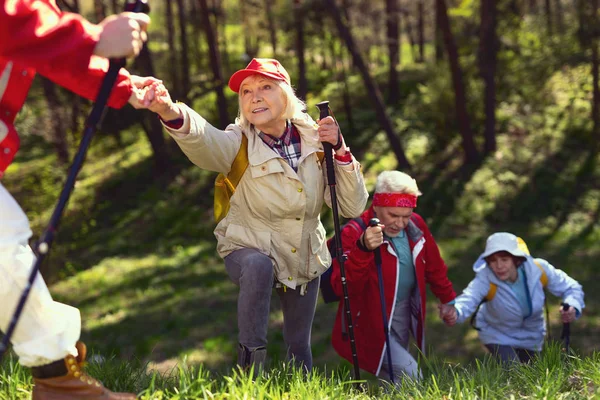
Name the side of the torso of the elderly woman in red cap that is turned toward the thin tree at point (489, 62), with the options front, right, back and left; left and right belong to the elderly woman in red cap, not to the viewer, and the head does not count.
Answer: back

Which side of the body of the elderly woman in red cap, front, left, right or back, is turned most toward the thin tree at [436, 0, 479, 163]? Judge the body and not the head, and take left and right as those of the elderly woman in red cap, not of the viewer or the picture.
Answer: back

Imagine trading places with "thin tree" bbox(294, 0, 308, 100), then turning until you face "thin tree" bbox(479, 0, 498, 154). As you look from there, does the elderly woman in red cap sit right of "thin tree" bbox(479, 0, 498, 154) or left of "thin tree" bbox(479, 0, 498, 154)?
right

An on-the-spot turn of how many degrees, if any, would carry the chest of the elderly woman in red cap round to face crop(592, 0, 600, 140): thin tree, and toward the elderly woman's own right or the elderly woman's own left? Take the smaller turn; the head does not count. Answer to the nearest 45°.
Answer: approximately 135° to the elderly woman's own left

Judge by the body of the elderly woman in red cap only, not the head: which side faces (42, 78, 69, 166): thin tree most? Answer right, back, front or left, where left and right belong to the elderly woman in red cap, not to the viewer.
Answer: back

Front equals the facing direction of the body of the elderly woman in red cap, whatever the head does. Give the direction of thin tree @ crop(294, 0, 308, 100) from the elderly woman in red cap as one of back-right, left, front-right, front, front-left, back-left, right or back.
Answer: back

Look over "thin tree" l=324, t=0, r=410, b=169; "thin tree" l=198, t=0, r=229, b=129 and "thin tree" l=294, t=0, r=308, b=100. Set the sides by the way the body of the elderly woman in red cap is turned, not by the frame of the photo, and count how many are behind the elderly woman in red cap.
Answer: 3

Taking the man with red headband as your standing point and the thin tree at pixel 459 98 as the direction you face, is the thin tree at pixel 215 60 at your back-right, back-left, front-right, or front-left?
front-left

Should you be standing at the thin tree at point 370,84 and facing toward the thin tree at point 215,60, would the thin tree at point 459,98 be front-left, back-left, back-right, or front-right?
back-right

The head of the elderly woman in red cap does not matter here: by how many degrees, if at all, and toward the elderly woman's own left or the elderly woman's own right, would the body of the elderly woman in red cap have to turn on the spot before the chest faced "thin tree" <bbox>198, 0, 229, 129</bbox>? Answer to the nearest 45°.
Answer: approximately 180°

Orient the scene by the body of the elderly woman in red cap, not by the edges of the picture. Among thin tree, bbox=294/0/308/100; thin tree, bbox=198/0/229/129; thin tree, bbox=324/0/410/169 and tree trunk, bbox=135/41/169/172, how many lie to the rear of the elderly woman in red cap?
4

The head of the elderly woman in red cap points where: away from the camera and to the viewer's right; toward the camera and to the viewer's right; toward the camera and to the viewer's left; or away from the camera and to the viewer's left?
toward the camera and to the viewer's left

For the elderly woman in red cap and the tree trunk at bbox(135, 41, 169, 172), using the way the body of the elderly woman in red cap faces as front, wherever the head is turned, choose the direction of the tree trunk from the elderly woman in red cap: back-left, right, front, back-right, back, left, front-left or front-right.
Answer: back

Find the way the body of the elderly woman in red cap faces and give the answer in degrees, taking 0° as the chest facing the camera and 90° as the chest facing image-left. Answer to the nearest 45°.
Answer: approximately 0°
